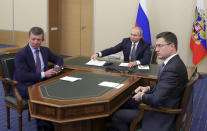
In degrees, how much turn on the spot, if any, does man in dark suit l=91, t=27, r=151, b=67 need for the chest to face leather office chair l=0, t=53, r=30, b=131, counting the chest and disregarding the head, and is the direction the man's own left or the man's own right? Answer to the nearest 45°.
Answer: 0° — they already face it

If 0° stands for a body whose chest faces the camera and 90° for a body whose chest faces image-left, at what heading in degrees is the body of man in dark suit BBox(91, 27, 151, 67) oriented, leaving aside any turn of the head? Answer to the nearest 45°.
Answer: approximately 45°

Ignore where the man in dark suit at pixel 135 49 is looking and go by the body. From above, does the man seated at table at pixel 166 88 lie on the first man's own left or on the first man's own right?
on the first man's own left

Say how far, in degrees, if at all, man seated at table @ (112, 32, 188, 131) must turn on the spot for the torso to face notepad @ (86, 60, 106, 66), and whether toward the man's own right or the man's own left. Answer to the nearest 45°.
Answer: approximately 45° to the man's own right

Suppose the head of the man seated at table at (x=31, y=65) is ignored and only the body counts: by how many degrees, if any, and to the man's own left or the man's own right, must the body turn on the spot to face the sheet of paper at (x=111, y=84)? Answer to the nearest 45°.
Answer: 0° — they already face it

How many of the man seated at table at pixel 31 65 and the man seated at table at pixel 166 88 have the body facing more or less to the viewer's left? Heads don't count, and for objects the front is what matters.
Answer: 1

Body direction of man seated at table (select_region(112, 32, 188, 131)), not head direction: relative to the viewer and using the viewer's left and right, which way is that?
facing to the left of the viewer

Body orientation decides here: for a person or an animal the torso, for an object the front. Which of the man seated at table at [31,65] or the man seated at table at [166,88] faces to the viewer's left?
the man seated at table at [166,88]

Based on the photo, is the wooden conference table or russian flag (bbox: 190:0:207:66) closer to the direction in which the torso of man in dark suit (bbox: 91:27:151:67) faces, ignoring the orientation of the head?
the wooden conference table

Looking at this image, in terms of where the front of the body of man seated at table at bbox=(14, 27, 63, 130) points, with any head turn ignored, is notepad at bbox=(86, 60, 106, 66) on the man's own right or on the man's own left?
on the man's own left

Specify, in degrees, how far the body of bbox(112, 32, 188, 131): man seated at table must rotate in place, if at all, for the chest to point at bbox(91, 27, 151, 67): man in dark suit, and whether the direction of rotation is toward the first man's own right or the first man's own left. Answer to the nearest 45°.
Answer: approximately 90° to the first man's own right

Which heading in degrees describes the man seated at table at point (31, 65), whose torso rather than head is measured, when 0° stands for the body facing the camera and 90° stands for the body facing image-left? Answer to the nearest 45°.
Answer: approximately 315°
